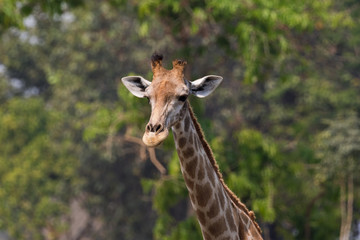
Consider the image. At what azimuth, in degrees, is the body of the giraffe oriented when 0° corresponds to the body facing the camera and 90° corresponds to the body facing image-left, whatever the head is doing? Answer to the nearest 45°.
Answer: approximately 45°
